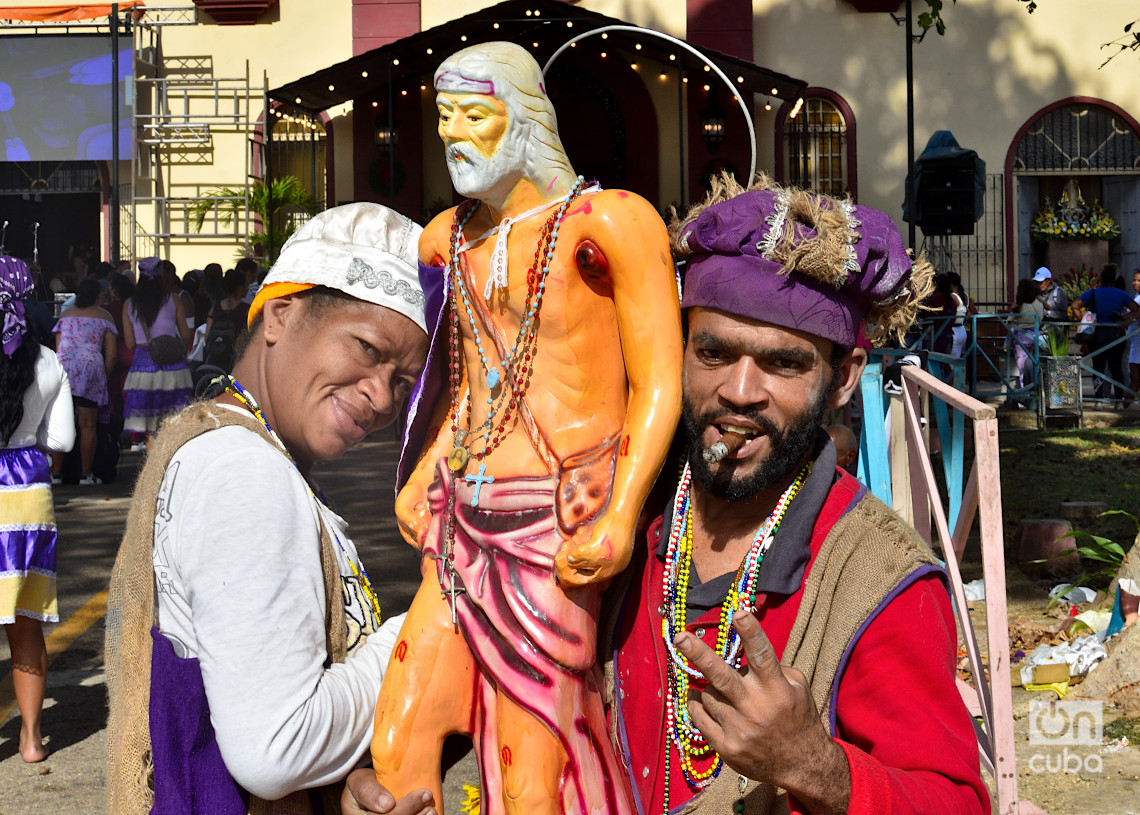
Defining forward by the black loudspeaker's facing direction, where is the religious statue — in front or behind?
in front

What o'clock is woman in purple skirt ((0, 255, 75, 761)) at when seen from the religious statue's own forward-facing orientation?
The woman in purple skirt is roughly at 3 o'clock from the religious statue.

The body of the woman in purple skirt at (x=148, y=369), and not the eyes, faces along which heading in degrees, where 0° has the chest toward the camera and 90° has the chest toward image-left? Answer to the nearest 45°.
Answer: approximately 180°

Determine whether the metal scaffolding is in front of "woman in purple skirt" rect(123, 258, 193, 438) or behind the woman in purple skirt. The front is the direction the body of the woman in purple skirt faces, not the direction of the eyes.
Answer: in front

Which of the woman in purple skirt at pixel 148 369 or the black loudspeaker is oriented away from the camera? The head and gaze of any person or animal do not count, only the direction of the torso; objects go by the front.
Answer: the woman in purple skirt

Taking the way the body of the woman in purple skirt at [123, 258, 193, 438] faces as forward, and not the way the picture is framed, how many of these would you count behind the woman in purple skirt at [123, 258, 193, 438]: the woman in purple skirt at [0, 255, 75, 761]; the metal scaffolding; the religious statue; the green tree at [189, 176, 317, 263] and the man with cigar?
3

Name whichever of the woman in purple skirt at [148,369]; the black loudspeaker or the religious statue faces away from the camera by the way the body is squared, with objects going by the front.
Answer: the woman in purple skirt

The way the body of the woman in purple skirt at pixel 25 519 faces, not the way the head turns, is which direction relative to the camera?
away from the camera

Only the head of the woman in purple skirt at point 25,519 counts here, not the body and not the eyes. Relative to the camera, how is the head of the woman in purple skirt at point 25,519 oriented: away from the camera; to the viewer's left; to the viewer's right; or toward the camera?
away from the camera

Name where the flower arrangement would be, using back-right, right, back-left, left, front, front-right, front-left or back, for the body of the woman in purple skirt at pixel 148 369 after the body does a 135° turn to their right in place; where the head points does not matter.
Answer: front-left
